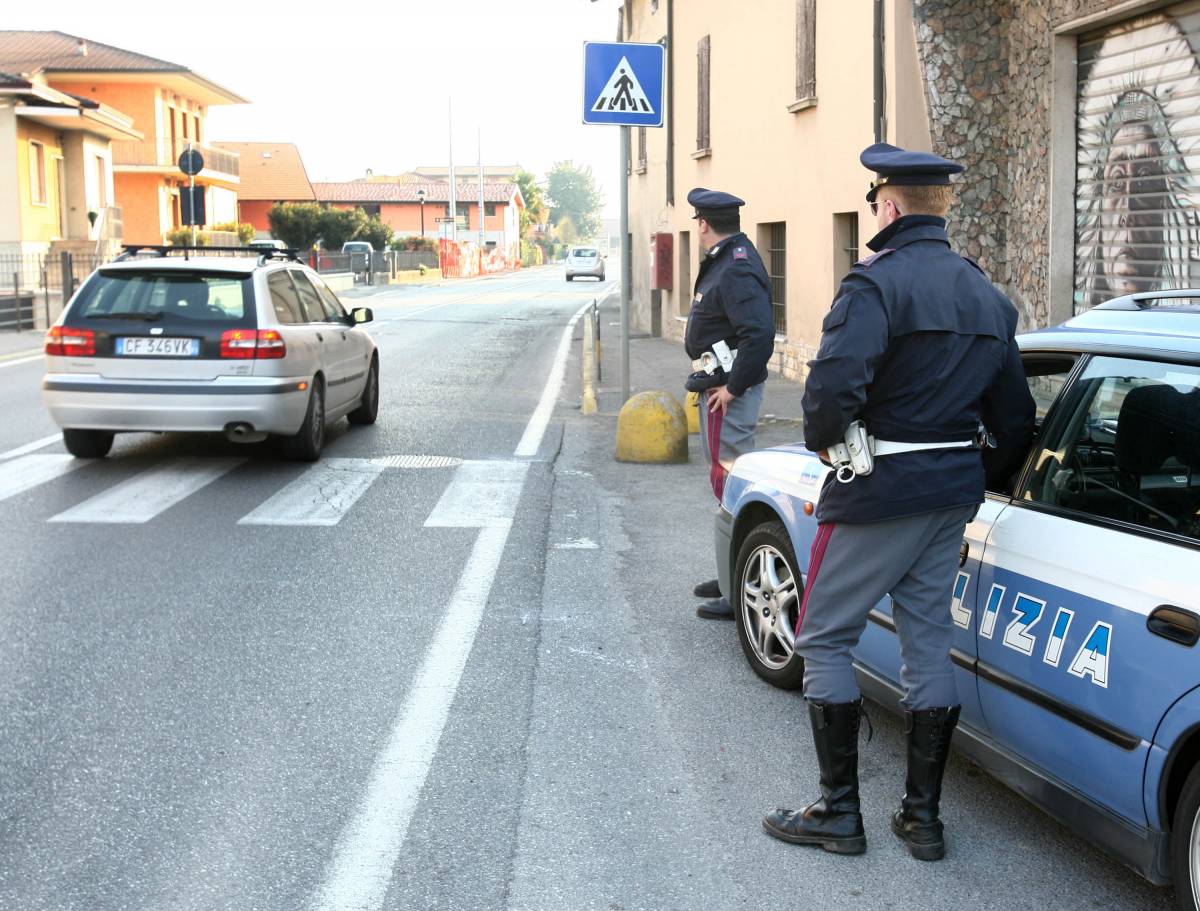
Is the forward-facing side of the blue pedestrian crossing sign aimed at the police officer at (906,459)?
yes

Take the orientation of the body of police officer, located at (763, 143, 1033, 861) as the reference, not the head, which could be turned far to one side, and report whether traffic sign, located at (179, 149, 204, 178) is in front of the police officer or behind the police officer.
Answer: in front

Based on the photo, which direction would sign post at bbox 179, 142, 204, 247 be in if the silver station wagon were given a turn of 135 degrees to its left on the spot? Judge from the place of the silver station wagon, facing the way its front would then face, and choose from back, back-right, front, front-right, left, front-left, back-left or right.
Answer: right

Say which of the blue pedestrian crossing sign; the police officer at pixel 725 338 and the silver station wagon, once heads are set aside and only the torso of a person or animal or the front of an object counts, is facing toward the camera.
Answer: the blue pedestrian crossing sign

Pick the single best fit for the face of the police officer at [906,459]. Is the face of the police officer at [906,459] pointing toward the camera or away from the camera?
away from the camera

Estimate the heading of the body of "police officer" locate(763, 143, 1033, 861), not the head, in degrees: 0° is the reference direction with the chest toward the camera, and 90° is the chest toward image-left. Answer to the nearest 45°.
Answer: approximately 135°

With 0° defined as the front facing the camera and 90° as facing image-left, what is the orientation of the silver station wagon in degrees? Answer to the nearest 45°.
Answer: approximately 225°

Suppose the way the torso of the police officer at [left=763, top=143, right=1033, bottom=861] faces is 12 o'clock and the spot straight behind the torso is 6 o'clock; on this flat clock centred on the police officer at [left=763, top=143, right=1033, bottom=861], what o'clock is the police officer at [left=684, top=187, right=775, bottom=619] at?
the police officer at [left=684, top=187, right=775, bottom=619] is roughly at 1 o'clock from the police officer at [left=763, top=143, right=1033, bottom=861].

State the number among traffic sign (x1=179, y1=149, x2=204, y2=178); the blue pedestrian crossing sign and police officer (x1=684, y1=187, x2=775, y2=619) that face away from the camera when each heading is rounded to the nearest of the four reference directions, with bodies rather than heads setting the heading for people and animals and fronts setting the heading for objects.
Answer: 1
